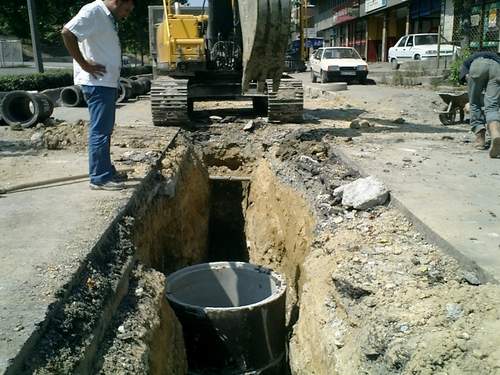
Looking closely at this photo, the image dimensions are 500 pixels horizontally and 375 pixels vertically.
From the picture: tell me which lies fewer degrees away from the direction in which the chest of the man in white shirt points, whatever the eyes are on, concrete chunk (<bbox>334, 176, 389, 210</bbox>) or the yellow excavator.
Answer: the concrete chunk

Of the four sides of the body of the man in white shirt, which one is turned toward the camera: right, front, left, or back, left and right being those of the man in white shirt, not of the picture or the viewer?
right

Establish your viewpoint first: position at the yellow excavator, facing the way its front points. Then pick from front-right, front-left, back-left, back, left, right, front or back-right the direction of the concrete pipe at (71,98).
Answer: back-right

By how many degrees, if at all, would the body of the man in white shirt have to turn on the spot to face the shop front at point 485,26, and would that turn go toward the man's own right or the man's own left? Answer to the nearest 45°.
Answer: approximately 45° to the man's own left

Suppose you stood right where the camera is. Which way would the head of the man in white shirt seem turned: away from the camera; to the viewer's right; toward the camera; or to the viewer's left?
to the viewer's right

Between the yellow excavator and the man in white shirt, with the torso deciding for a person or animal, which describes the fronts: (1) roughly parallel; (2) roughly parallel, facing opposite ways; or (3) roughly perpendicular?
roughly perpendicular

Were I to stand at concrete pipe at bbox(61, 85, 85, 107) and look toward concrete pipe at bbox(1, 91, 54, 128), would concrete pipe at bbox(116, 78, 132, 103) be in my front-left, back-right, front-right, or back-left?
back-left

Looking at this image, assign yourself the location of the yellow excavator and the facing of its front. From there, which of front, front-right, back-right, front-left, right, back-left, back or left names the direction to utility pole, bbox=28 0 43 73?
back-right

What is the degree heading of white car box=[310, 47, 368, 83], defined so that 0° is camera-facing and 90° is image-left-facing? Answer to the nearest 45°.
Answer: approximately 315°

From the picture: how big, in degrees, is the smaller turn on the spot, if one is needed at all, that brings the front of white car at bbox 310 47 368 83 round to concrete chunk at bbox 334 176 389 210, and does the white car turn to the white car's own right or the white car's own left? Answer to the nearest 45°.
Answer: approximately 45° to the white car's own right

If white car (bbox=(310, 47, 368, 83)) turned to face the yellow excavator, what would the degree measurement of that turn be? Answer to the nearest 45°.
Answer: approximately 45° to its right

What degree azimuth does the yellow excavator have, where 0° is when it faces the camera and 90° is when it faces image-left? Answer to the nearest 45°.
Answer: approximately 0°
